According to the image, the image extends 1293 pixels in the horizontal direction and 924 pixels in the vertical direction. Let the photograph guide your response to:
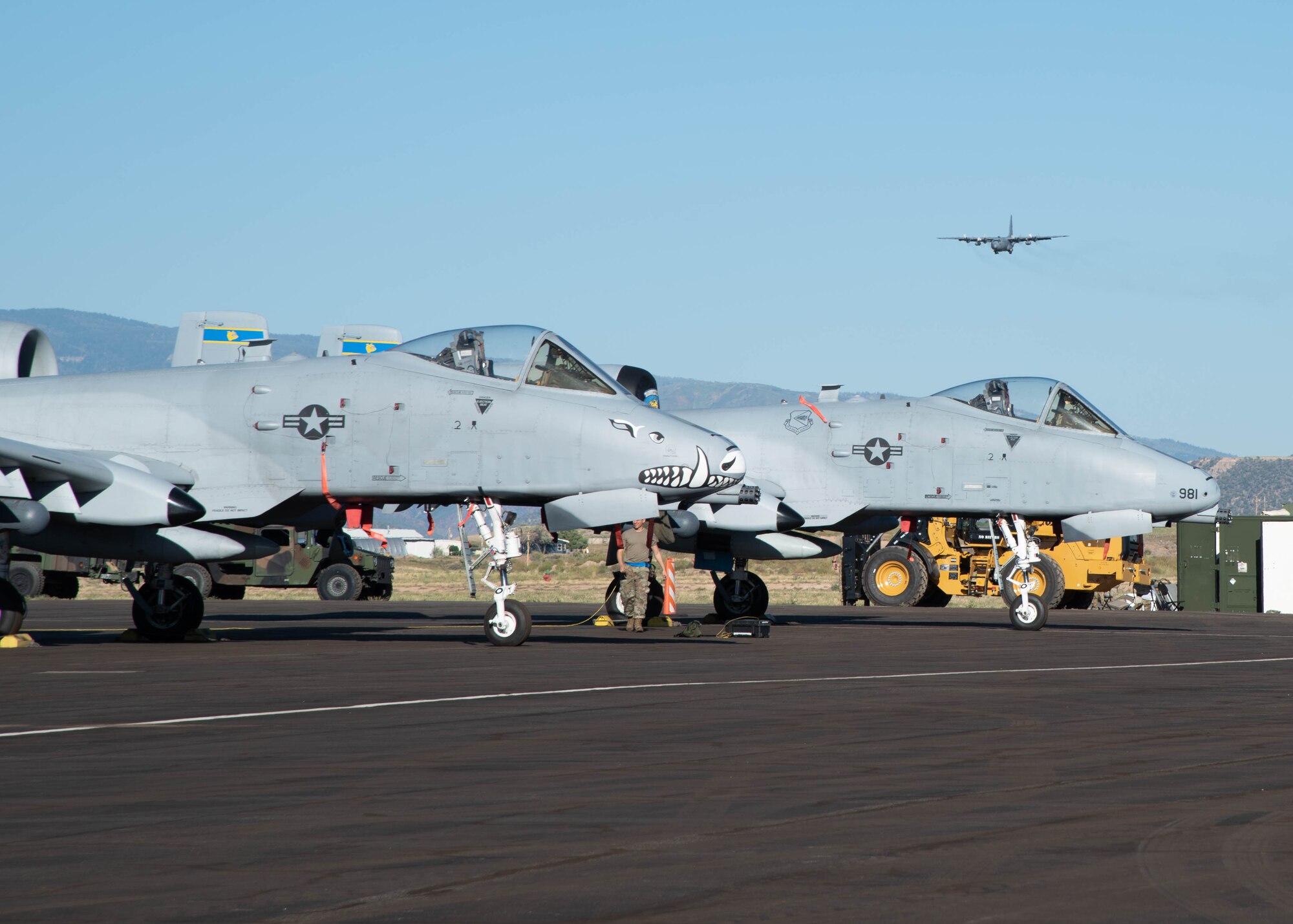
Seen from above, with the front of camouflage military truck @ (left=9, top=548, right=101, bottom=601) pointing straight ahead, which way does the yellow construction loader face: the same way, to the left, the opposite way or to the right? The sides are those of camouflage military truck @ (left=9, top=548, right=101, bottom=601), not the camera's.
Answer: the opposite way

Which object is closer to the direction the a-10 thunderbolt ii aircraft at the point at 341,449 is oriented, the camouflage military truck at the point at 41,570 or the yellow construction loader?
the yellow construction loader

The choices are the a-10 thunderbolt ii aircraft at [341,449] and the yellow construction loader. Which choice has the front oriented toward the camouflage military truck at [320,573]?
the yellow construction loader

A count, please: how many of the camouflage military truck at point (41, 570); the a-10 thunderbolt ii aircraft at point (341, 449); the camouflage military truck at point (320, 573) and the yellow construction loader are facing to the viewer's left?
1

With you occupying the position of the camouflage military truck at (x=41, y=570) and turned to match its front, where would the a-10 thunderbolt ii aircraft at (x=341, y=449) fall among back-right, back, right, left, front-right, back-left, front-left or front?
front-right

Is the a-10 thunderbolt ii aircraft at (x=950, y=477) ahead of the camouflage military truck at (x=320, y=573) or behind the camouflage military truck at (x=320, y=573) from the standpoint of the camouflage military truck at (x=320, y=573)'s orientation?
ahead

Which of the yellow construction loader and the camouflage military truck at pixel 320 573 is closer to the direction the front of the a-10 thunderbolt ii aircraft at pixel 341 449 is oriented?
the yellow construction loader

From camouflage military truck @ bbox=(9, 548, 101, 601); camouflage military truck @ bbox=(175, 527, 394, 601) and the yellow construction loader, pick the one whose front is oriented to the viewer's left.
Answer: the yellow construction loader

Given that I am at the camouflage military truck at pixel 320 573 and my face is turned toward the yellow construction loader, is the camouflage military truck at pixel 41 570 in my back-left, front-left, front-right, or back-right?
back-right

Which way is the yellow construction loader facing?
to the viewer's left

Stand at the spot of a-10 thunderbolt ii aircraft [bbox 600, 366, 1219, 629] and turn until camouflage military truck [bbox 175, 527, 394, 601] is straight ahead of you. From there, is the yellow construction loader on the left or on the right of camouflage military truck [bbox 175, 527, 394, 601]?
right

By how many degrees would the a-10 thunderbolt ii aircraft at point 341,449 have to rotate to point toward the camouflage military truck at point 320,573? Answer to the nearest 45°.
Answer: approximately 90° to its left

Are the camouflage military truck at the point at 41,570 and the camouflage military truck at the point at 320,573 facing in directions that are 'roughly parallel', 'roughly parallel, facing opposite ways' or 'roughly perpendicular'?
roughly parallel

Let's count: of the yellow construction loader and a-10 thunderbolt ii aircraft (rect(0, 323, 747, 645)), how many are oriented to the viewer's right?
1

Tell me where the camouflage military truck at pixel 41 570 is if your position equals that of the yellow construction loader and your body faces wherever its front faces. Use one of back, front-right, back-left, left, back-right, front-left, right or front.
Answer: front

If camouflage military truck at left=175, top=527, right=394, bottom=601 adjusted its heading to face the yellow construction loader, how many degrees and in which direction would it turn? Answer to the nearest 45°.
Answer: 0° — it already faces it

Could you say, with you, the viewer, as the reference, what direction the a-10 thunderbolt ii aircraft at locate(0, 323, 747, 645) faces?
facing to the right of the viewer

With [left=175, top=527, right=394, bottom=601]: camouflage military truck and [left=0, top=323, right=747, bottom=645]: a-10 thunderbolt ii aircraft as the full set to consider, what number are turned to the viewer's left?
0
